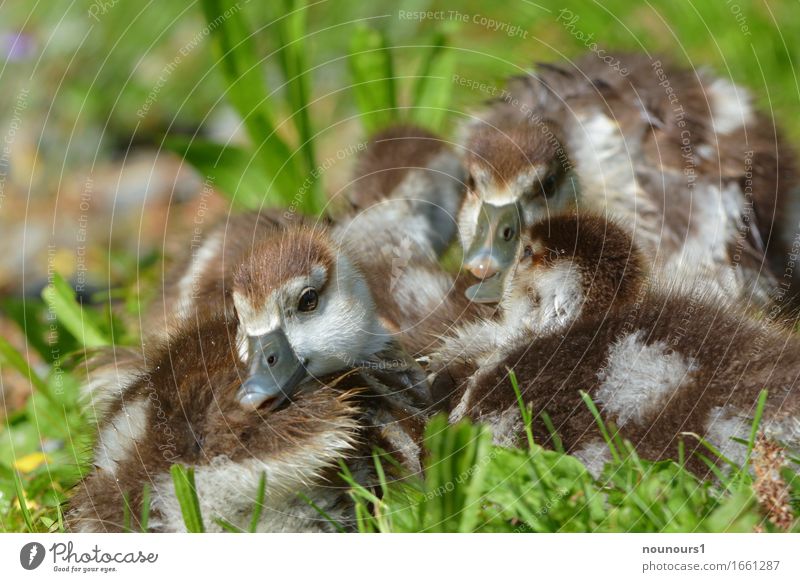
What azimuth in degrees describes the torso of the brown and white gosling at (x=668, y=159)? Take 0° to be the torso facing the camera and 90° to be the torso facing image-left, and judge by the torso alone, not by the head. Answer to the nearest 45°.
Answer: approximately 45°

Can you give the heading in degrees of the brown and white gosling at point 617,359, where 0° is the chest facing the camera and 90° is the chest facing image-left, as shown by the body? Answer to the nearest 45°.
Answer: approximately 90°

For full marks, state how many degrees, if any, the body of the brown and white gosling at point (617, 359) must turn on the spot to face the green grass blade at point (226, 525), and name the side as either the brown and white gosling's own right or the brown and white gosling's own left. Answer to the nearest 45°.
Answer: approximately 45° to the brown and white gosling's own left

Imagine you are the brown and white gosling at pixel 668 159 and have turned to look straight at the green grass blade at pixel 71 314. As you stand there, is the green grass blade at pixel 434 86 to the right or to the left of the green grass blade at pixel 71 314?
right
